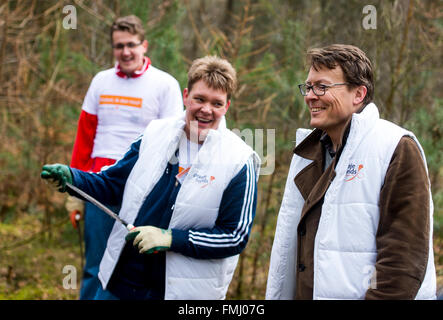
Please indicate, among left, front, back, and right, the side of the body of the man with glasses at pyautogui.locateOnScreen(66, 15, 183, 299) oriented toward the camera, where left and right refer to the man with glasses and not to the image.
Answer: front

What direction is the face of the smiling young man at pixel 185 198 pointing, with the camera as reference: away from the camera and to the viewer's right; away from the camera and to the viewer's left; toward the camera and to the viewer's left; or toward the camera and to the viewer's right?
toward the camera and to the viewer's right

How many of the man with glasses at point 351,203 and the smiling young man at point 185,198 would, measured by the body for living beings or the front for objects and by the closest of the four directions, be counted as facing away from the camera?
0

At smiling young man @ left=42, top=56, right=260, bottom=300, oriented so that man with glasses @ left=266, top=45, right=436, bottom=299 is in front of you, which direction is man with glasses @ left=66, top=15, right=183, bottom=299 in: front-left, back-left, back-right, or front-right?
back-left

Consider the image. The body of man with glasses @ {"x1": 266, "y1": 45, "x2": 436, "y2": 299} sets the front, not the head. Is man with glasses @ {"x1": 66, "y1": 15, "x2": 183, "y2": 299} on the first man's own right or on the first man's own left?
on the first man's own right

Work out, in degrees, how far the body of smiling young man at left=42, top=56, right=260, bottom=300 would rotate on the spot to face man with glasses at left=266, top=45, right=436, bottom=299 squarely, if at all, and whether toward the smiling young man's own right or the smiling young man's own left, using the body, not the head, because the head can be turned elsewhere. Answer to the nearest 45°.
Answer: approximately 90° to the smiling young man's own left

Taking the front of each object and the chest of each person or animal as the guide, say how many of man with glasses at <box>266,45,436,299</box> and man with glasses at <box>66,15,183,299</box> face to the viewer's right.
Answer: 0

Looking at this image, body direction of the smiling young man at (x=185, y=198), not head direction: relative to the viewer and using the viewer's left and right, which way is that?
facing the viewer and to the left of the viewer

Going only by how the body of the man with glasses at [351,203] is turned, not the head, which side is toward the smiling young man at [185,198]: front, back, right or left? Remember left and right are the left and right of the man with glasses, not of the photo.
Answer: right

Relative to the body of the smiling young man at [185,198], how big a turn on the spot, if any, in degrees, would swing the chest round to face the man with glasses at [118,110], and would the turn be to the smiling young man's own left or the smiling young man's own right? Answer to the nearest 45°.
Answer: approximately 135° to the smiling young man's own right

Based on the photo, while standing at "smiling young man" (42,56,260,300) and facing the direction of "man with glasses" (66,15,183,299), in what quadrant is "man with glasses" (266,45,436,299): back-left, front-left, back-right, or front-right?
back-right

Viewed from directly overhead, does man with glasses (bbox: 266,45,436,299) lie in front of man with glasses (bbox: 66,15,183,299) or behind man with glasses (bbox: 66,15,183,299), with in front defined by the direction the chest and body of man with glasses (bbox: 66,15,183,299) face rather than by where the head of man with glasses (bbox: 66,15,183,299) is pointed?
in front

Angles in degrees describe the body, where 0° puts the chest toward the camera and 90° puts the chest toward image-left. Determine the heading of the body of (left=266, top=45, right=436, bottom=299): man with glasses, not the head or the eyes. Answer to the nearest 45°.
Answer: approximately 45°
